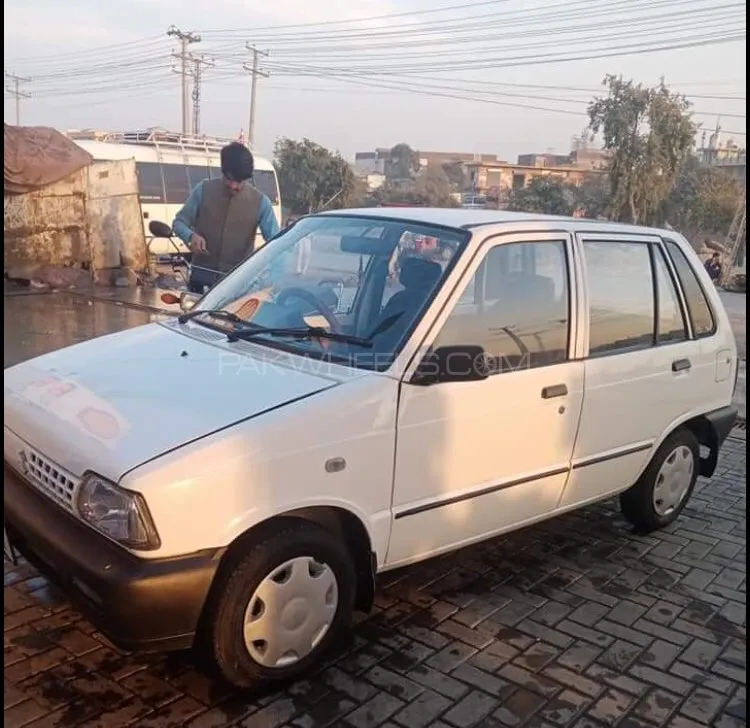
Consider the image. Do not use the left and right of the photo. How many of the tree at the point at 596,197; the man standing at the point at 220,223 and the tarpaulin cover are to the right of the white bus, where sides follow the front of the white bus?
2

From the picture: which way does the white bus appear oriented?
to the viewer's right

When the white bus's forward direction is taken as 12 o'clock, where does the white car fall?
The white car is roughly at 3 o'clock from the white bus.

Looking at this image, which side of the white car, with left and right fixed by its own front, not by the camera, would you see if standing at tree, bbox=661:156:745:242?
back

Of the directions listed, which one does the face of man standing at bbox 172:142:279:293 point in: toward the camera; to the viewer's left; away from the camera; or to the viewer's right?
toward the camera

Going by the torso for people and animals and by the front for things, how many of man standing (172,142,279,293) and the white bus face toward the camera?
1

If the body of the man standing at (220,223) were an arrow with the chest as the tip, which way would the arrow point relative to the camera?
toward the camera

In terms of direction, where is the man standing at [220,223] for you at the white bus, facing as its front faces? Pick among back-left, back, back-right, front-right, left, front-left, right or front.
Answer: right

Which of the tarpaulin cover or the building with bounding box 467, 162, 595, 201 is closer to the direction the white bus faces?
the building

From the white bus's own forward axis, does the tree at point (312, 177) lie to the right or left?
on its left

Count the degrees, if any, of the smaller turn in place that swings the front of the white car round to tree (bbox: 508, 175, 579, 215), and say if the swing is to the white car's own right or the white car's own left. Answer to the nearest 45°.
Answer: approximately 135° to the white car's own right

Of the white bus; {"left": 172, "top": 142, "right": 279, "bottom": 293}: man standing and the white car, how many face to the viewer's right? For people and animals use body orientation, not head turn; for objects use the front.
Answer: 1

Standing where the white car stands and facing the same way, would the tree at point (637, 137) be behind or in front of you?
behind

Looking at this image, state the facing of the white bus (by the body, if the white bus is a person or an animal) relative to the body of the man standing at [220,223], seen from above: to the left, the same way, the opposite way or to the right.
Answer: to the left

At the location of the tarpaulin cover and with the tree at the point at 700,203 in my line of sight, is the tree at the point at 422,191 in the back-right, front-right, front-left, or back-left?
front-left

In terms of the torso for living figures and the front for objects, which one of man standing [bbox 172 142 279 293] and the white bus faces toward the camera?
the man standing

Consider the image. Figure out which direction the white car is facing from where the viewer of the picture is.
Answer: facing the viewer and to the left of the viewer

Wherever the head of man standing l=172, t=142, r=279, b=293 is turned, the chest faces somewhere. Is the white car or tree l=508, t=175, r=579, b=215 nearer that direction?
the white car
